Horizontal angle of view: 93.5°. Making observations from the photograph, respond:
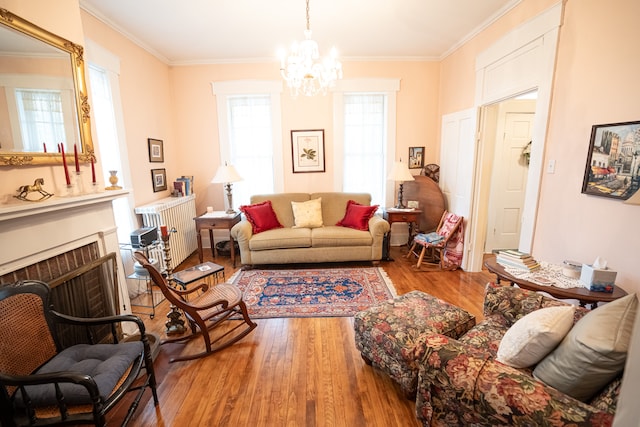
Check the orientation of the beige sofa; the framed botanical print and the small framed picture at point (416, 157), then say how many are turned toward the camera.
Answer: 3

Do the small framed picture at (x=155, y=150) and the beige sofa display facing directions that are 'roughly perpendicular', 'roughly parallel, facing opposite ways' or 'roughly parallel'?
roughly perpendicular

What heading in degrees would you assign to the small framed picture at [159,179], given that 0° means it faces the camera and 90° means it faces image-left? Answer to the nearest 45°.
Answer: approximately 315°

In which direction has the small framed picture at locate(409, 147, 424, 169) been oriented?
toward the camera

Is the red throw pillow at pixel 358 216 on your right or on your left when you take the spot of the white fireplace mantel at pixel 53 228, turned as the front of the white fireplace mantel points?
on your left

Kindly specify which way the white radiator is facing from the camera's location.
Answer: facing the viewer and to the right of the viewer

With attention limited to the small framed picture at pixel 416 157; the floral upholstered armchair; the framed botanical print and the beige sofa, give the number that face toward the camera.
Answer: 3

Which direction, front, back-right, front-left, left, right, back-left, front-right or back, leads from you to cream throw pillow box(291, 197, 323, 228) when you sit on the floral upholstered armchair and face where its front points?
front

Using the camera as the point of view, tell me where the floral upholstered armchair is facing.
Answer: facing away from the viewer and to the left of the viewer

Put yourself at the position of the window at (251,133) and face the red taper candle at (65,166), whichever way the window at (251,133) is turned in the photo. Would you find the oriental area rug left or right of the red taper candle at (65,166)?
left

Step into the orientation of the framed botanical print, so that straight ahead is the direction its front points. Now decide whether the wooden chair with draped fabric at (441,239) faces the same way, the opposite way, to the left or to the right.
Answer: to the right

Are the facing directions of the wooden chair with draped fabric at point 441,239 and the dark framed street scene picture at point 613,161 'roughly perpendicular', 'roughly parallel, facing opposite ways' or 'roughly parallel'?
roughly parallel

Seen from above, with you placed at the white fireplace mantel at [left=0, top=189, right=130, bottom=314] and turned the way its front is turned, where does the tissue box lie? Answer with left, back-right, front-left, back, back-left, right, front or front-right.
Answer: front

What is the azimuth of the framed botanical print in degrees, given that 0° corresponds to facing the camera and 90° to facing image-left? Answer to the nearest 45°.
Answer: approximately 0°

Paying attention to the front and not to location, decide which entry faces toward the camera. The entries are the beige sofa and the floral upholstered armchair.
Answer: the beige sofa

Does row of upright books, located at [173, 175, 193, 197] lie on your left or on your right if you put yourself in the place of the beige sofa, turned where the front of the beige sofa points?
on your right

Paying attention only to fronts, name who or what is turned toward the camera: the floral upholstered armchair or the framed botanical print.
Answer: the framed botanical print

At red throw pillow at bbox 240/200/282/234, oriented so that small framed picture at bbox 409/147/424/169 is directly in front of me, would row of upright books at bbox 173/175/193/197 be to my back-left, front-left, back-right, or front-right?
back-left

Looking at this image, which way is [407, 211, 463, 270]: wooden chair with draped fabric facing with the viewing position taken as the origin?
facing the viewer and to the left of the viewer

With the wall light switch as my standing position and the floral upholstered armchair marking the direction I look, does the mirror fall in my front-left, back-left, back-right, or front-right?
front-right
